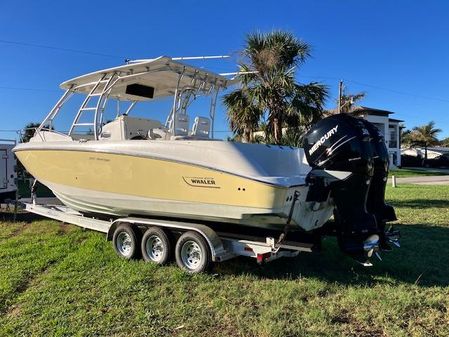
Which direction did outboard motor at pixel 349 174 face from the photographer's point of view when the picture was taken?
facing away from the viewer and to the left of the viewer

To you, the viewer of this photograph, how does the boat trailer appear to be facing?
facing away from the viewer and to the left of the viewer

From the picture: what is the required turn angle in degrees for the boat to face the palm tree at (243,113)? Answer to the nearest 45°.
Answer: approximately 45° to its right

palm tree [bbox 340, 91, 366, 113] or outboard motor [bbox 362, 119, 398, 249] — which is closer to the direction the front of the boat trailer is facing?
the palm tree

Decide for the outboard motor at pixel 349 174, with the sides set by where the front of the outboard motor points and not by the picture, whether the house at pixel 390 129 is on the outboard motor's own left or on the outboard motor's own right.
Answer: on the outboard motor's own right

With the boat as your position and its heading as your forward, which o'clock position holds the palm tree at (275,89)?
The palm tree is roughly at 2 o'clock from the boat.

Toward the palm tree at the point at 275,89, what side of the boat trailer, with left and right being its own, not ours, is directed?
right

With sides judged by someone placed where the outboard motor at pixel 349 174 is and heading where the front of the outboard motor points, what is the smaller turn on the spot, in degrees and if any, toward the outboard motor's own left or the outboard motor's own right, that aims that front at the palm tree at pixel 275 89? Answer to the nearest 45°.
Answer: approximately 45° to the outboard motor's own right

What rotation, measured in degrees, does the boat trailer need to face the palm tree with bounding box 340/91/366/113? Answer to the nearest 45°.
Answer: approximately 90° to its right

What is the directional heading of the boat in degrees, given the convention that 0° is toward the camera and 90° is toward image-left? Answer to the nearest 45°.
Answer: approximately 135°
